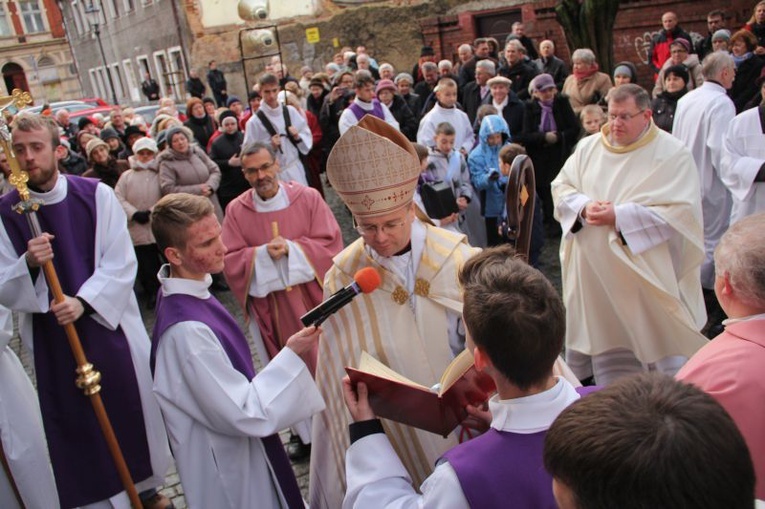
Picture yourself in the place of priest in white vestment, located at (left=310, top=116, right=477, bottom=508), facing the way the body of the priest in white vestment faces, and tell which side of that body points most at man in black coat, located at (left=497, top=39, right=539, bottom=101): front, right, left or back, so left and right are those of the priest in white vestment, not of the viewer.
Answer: back

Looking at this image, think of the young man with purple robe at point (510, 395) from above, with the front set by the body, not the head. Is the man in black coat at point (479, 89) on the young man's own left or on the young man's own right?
on the young man's own right

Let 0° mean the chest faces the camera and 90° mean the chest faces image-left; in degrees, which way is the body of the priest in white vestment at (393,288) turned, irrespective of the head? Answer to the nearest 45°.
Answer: approximately 0°

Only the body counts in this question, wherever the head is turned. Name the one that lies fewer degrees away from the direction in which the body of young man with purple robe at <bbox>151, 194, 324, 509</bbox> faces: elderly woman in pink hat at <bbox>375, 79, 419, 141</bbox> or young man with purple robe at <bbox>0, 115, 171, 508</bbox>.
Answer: the elderly woman in pink hat

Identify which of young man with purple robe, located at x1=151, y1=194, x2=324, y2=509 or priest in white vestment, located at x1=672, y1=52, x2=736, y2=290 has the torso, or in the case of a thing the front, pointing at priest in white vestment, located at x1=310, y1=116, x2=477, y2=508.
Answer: the young man with purple robe

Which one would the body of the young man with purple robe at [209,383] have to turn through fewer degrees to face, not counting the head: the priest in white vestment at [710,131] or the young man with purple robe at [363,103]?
the priest in white vestment

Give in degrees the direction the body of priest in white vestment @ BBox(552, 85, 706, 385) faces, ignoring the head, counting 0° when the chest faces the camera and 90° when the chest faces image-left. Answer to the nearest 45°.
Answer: approximately 45°

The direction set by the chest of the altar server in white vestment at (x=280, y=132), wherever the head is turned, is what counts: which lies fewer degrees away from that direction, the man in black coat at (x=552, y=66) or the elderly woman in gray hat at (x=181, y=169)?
the elderly woman in gray hat
